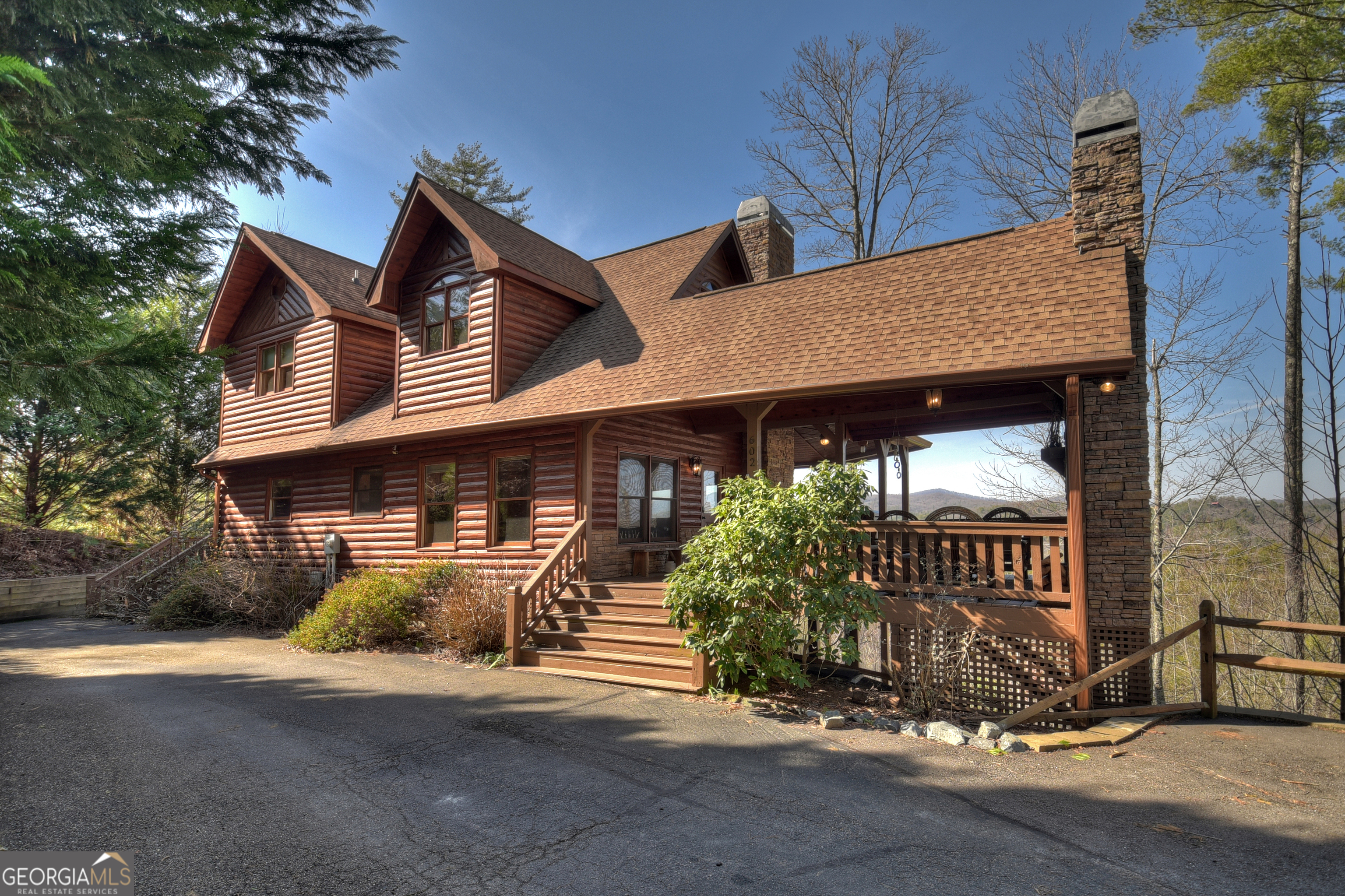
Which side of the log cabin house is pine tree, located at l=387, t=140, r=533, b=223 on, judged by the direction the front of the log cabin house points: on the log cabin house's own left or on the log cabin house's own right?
on the log cabin house's own right

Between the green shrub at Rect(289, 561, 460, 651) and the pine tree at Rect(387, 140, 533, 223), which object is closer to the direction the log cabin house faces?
the green shrub

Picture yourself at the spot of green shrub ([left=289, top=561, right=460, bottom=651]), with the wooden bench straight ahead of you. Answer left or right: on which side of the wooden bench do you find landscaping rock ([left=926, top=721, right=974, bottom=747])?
right

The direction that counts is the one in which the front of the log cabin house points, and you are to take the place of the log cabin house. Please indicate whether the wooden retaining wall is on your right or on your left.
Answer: on your right

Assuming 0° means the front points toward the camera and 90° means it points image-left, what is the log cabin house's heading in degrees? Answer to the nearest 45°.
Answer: approximately 45°

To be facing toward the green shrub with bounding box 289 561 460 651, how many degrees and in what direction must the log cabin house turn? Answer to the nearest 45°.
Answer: approximately 45° to its right

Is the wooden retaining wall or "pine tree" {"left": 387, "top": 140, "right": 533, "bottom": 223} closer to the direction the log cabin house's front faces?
the wooden retaining wall

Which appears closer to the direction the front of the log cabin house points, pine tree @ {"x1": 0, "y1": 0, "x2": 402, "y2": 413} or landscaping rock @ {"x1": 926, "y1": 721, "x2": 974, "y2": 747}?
the pine tree
